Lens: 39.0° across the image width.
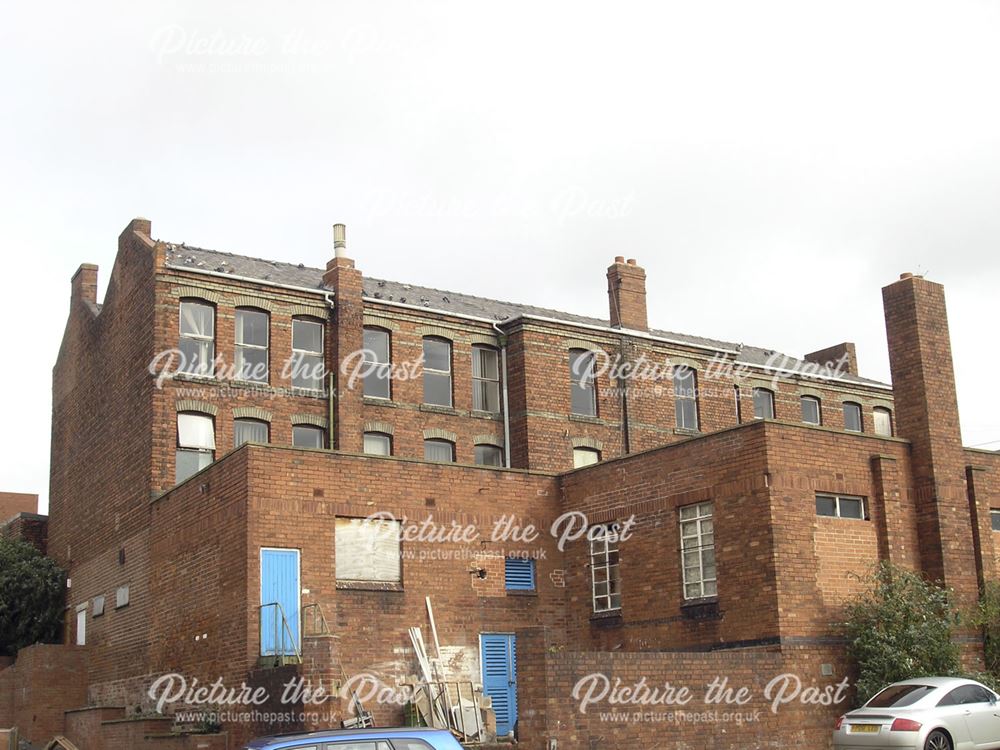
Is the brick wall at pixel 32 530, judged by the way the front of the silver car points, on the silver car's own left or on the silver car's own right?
on the silver car's own left

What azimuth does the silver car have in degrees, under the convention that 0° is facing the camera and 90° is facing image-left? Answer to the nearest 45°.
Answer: approximately 225°

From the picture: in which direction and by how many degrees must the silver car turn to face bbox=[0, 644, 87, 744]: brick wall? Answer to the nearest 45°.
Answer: approximately 135° to its left

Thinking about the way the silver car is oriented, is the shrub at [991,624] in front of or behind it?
in front

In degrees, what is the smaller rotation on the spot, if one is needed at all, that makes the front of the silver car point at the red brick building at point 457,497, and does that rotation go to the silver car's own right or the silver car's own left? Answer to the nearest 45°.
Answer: approximately 90° to the silver car's own left

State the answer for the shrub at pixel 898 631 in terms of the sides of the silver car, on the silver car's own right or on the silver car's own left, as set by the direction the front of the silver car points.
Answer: on the silver car's own left

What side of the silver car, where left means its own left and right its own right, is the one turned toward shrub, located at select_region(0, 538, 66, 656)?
left

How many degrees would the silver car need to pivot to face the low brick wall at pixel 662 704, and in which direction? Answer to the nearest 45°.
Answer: approximately 135° to its left
